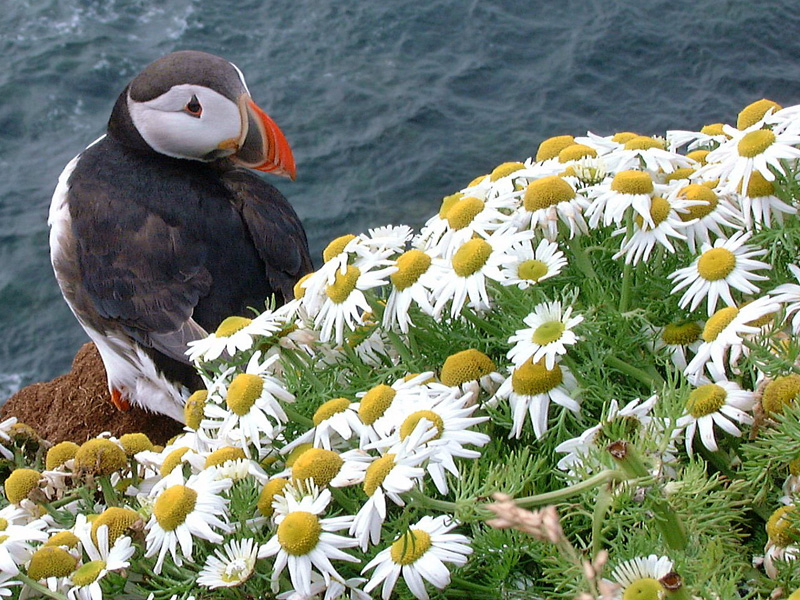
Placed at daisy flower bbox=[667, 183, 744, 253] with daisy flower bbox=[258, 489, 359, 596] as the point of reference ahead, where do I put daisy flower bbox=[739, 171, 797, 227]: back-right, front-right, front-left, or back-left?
back-left

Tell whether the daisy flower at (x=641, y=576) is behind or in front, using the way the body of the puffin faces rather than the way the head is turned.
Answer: behind

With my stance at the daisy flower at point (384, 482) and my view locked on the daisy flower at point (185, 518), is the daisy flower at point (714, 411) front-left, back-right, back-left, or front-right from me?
back-right

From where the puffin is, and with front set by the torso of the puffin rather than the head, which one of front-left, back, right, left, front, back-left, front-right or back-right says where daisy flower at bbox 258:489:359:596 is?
back-left

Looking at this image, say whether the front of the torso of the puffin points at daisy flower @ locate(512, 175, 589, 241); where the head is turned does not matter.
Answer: no

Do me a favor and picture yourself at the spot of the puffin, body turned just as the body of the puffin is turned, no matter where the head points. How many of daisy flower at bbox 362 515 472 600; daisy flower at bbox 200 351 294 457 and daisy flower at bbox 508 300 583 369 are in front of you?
0

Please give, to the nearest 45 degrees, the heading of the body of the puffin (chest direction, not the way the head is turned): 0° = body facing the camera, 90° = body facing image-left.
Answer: approximately 135°

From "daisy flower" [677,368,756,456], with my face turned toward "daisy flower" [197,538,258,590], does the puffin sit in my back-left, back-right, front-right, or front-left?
front-right

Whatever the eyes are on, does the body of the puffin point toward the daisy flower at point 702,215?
no

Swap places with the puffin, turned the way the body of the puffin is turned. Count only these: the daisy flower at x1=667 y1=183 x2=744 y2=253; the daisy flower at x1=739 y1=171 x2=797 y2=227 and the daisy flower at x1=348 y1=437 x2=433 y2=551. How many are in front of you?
0

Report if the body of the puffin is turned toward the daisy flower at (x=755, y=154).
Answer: no

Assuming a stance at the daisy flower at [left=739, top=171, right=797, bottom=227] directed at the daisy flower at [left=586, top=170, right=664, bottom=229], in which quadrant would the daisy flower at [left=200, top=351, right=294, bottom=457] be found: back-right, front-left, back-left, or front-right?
front-left

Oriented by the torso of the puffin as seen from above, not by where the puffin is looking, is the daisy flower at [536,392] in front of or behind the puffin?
behind

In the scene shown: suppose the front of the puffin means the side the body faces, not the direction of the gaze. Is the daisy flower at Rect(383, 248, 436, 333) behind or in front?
behind

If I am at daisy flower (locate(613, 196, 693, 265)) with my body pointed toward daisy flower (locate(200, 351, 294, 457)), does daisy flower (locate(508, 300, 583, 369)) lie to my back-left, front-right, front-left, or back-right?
front-left

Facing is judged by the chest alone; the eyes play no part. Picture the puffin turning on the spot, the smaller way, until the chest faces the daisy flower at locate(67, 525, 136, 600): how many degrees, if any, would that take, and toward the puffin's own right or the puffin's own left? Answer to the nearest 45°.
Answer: approximately 135° to the puffin's own left
